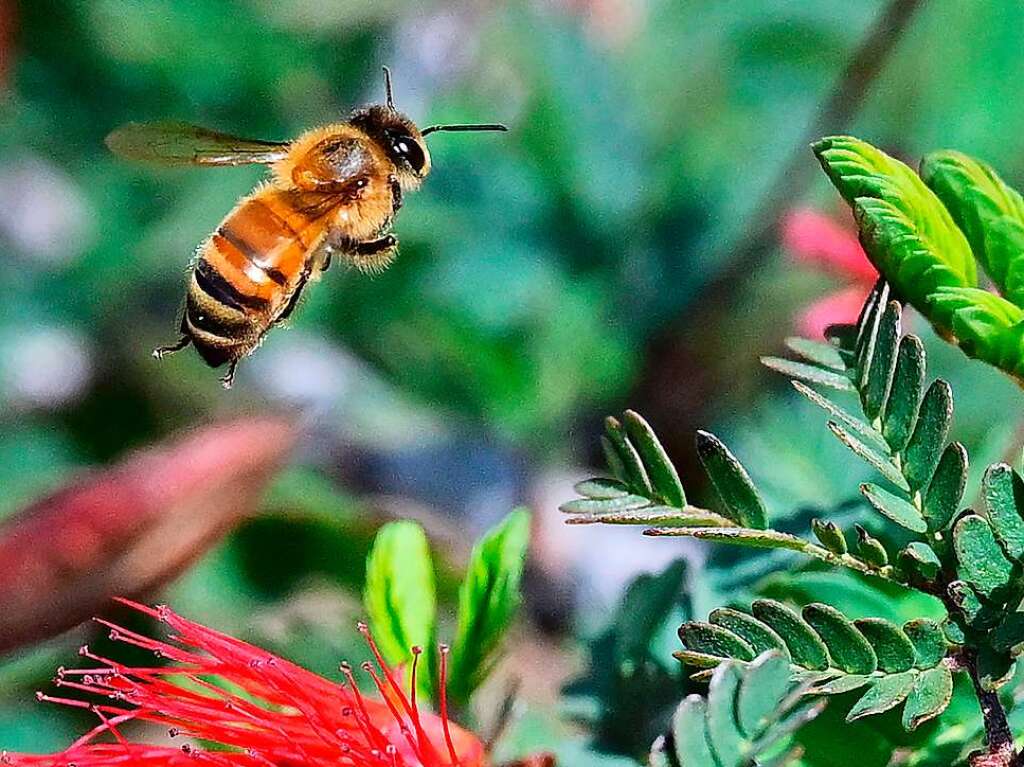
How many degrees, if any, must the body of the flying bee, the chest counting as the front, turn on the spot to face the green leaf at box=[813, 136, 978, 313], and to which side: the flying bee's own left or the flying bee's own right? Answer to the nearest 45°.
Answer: approximately 45° to the flying bee's own right

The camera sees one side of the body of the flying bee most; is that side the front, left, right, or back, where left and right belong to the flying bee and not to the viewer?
right

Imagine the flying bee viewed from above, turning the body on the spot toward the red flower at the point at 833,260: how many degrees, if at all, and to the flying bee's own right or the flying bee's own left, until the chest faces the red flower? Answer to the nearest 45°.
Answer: approximately 45° to the flying bee's own left

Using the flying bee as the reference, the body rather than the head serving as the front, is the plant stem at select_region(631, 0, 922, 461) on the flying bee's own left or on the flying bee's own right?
on the flying bee's own left
